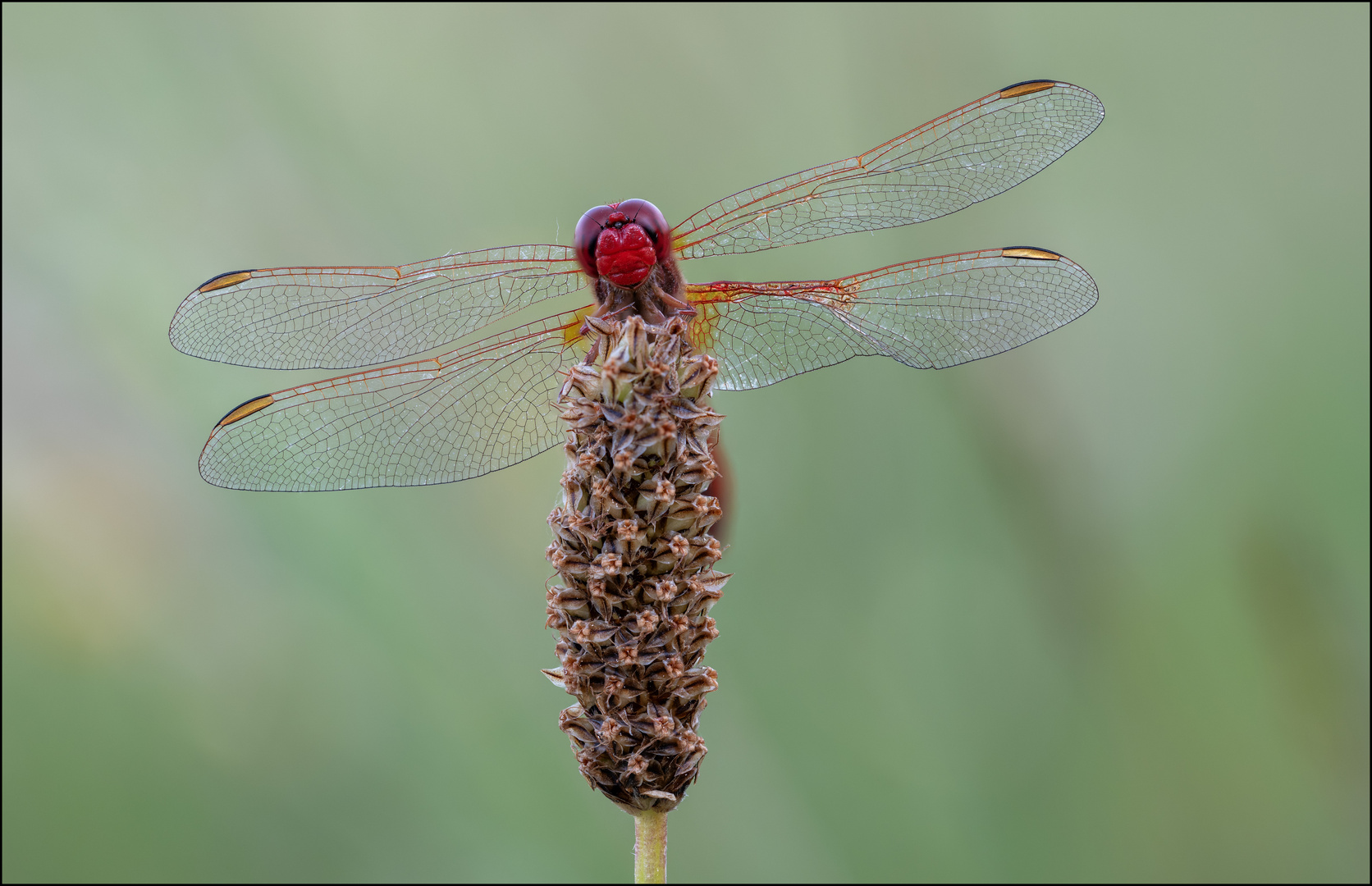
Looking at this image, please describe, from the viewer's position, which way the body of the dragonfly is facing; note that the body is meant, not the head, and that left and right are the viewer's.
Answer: facing the viewer
